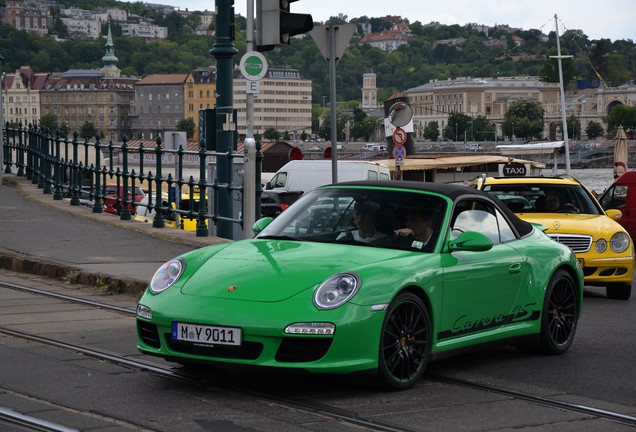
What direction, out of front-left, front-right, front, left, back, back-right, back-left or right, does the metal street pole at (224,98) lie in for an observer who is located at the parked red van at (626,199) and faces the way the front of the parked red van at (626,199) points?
front-left

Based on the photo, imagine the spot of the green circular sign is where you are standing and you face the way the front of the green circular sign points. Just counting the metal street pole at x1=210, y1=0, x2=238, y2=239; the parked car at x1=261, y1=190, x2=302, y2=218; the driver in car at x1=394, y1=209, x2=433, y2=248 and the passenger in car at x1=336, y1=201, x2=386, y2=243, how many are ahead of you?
2

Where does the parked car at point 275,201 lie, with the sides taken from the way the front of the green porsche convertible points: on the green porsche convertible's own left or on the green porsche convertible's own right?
on the green porsche convertible's own right

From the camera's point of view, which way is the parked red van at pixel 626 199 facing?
to the viewer's left

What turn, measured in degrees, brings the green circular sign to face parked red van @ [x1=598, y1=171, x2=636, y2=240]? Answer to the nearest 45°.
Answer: approximately 135° to its left
